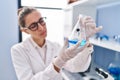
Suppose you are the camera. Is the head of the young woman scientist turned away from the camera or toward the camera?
toward the camera

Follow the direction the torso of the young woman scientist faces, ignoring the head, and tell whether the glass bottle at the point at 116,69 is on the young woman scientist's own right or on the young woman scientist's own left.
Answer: on the young woman scientist's own left
